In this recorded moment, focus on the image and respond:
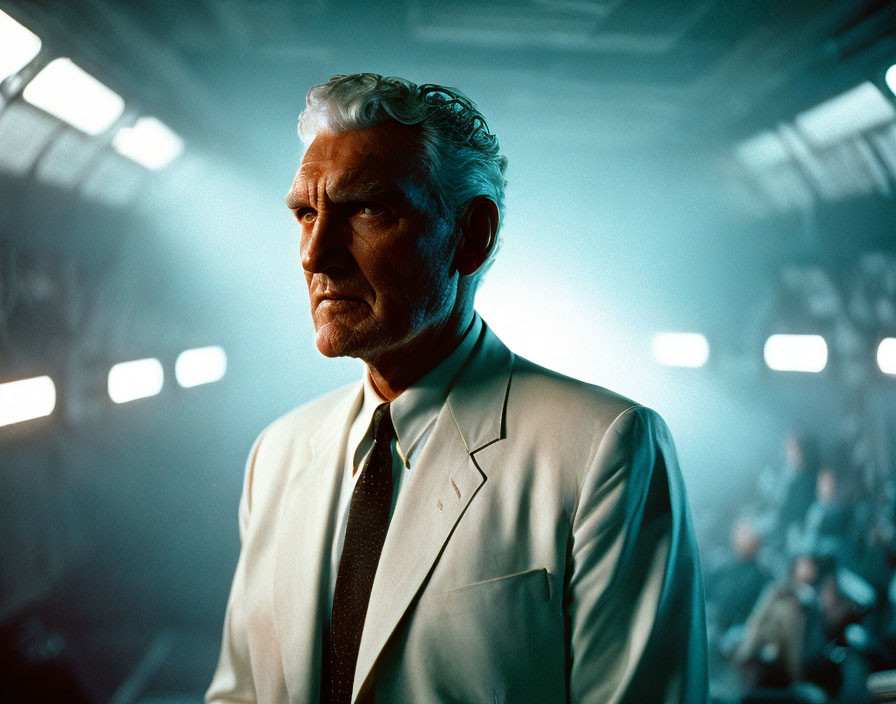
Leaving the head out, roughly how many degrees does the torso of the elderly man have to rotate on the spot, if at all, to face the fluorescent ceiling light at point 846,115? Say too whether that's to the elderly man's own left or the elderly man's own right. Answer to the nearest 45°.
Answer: approximately 180°

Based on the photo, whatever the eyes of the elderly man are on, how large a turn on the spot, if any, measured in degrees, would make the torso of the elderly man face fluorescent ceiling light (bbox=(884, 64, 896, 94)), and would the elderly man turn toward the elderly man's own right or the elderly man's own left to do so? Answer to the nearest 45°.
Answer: approximately 180°

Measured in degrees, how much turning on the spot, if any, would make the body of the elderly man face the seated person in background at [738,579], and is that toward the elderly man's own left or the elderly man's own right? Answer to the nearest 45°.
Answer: approximately 180°

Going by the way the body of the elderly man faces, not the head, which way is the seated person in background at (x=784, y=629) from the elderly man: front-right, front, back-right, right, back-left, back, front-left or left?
back

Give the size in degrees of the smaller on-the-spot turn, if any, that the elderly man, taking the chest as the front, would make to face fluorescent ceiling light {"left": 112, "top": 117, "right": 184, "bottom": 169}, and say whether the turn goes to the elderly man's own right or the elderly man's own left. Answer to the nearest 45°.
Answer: approximately 90° to the elderly man's own right
